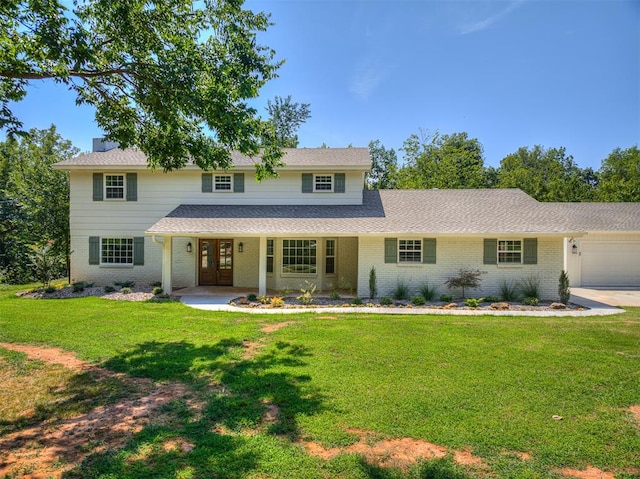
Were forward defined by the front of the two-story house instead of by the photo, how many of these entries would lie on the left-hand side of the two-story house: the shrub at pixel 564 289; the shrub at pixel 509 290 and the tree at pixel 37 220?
2

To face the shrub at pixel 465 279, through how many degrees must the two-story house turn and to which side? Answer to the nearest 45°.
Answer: approximately 90° to its left

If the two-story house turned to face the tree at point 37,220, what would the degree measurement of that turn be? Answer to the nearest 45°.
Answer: approximately 90° to its right

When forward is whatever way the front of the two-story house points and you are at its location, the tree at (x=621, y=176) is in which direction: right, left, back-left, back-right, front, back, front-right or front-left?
back-left

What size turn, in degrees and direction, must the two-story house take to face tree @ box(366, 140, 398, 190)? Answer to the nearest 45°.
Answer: approximately 180°

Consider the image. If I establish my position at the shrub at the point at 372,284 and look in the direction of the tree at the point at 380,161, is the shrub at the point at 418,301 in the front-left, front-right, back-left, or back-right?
back-right

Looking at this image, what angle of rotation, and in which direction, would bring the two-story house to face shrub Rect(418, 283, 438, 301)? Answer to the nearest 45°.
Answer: approximately 90° to its left

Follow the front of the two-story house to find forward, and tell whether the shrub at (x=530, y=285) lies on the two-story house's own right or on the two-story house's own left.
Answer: on the two-story house's own left

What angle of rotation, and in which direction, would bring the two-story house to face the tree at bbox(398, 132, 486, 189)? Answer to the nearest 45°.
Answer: approximately 135° to its left

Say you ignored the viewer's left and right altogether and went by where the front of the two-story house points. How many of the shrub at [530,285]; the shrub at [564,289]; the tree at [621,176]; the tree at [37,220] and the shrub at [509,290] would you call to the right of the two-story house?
1

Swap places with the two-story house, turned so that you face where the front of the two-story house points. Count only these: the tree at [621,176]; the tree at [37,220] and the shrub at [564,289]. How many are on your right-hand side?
1

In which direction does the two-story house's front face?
toward the camera

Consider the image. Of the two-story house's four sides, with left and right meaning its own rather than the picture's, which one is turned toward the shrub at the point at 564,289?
left

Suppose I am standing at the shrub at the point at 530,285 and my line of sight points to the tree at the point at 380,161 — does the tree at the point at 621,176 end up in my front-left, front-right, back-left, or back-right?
front-right

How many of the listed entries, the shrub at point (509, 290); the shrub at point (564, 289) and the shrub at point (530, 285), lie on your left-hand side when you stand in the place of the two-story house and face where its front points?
3

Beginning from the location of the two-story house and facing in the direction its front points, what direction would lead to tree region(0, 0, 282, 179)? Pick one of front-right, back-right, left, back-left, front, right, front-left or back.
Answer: front

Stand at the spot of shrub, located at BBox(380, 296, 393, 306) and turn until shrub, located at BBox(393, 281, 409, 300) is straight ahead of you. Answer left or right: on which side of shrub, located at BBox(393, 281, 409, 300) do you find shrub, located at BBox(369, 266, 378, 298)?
left

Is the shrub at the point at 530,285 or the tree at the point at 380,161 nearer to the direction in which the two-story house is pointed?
the shrub
